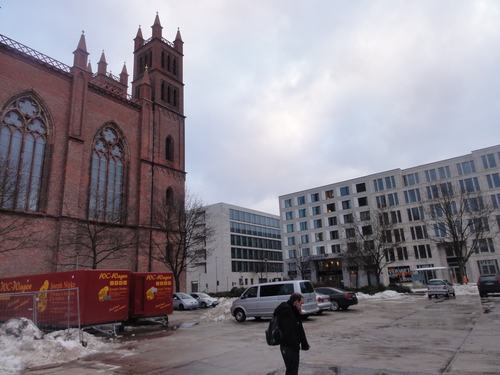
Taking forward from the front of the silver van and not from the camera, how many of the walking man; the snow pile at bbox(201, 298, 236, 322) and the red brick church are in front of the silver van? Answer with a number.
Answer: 2

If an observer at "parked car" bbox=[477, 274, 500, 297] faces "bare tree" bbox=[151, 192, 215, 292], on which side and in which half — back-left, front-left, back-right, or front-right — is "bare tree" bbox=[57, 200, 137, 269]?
front-left

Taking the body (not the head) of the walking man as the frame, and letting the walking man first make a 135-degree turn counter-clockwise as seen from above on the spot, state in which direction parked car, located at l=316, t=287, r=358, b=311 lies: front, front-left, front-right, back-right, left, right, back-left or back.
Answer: front-right

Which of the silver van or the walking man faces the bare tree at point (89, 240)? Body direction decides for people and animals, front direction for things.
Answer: the silver van

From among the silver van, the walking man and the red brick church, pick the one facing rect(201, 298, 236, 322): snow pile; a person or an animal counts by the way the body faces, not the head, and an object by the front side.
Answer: the silver van

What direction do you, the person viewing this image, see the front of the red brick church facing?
facing away from the viewer and to the right of the viewer

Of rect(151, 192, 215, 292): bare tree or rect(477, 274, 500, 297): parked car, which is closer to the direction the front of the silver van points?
the bare tree

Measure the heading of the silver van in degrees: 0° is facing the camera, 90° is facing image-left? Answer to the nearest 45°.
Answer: approximately 135°

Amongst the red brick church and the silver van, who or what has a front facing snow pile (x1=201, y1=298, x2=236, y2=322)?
the silver van

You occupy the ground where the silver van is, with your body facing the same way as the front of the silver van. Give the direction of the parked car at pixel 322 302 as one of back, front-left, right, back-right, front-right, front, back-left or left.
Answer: right

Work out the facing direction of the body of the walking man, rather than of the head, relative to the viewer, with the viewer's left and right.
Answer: facing to the right of the viewer

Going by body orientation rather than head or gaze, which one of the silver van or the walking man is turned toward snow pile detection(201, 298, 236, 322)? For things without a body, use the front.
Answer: the silver van

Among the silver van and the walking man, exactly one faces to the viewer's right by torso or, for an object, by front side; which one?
the walking man
